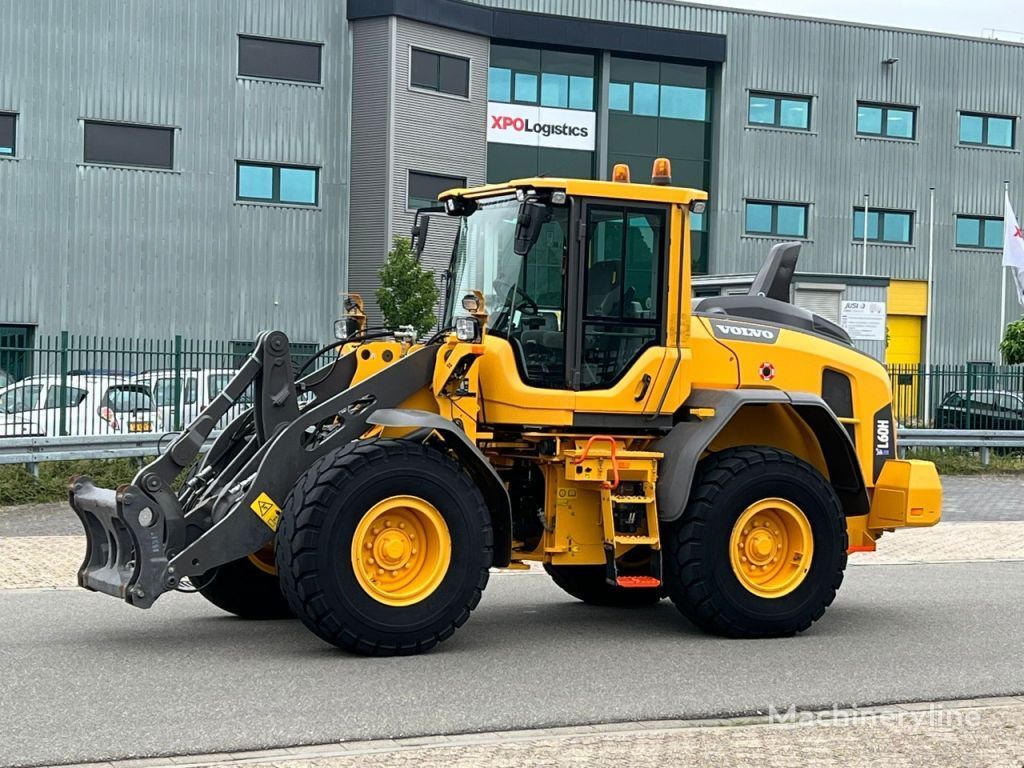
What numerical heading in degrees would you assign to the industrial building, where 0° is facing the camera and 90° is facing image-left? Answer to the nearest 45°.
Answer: approximately 0°

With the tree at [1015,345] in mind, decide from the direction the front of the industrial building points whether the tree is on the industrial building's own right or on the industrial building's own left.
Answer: on the industrial building's own left

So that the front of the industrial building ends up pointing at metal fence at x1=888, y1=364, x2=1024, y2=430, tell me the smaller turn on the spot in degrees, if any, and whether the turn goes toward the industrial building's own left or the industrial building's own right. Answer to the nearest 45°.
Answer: approximately 45° to the industrial building's own left

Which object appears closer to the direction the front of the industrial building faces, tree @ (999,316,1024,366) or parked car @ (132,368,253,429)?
the parked car

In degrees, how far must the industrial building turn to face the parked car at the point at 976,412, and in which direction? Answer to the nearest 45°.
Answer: approximately 45° to its left

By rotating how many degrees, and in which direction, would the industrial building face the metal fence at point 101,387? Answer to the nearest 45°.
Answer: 0° — it already faces it
